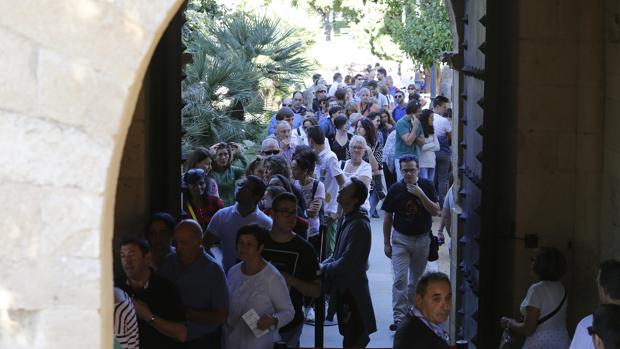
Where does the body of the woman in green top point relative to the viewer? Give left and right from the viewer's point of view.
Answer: facing the viewer

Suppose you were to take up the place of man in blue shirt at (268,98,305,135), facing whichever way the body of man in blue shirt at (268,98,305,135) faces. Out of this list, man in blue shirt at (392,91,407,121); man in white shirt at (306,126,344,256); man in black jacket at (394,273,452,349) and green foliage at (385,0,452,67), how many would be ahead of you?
2

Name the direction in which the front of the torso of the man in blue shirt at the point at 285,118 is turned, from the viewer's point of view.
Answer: toward the camera

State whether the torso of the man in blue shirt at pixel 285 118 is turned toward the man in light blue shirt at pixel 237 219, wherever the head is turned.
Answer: yes

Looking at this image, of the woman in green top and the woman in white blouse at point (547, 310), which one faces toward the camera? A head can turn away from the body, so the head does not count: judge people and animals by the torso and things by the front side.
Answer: the woman in green top

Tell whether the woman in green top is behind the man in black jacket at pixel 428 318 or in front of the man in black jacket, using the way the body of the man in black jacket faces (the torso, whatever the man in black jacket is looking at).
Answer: behind

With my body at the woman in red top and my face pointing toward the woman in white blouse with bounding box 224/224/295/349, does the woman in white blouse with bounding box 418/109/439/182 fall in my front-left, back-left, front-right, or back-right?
back-left

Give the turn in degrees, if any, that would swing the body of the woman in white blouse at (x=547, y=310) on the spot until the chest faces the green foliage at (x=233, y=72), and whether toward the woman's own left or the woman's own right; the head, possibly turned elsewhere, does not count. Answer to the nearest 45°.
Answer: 0° — they already face it

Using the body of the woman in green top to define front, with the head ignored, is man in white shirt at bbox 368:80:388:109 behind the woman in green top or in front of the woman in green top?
behind

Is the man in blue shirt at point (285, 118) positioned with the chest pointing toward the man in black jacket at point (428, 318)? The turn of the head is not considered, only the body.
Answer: yes

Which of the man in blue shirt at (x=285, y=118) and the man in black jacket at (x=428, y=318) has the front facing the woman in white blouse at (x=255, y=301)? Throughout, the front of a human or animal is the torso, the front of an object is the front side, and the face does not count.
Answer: the man in blue shirt
